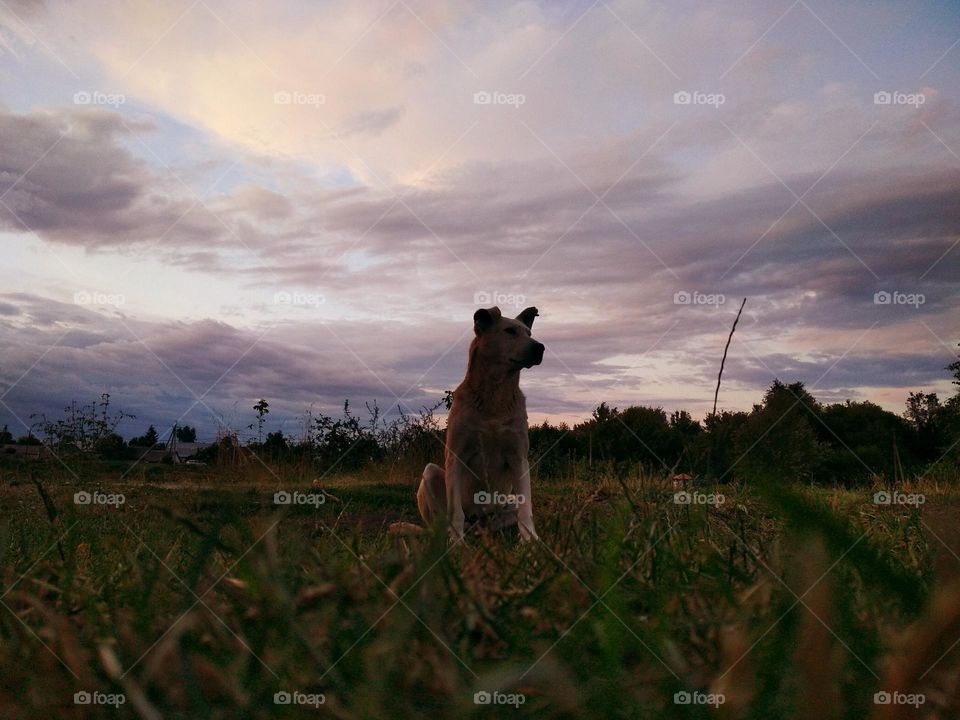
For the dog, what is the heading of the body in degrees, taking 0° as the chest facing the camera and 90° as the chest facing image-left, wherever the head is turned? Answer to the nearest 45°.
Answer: approximately 315°
